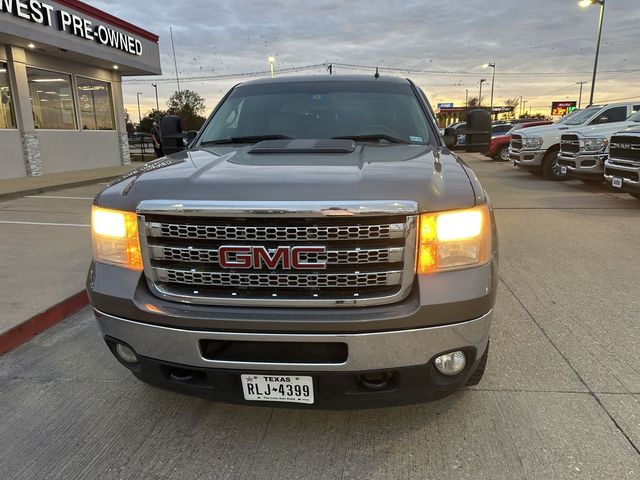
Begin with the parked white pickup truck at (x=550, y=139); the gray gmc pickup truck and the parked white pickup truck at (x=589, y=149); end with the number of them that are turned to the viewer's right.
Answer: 0

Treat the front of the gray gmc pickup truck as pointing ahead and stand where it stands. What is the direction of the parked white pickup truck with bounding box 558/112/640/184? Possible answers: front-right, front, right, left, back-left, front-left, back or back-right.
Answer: back-left

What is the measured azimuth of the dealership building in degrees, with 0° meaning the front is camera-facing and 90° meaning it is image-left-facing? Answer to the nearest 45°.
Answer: approximately 315°

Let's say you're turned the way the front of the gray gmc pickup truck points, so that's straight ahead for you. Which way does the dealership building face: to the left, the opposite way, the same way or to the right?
to the left

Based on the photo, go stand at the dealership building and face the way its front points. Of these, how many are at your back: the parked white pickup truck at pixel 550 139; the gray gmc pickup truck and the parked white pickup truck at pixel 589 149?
0

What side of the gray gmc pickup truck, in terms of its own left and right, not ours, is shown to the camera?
front

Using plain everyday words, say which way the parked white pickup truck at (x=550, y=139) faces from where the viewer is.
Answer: facing the viewer and to the left of the viewer

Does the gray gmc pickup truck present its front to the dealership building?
no

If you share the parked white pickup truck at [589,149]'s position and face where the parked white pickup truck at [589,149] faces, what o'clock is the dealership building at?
The dealership building is roughly at 1 o'clock from the parked white pickup truck.

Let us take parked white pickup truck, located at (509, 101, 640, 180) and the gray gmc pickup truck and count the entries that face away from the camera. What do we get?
0

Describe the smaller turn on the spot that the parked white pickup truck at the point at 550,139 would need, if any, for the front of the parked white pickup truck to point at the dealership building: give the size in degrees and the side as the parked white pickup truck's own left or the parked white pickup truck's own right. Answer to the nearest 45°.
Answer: approximately 45° to the parked white pickup truck's own right

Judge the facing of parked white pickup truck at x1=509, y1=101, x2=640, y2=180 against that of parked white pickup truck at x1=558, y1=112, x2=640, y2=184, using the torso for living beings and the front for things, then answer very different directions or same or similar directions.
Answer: same or similar directions

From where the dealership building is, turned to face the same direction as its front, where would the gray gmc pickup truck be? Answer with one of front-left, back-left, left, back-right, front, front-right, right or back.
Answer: front-right

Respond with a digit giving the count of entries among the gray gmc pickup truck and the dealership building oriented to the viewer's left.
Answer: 0
